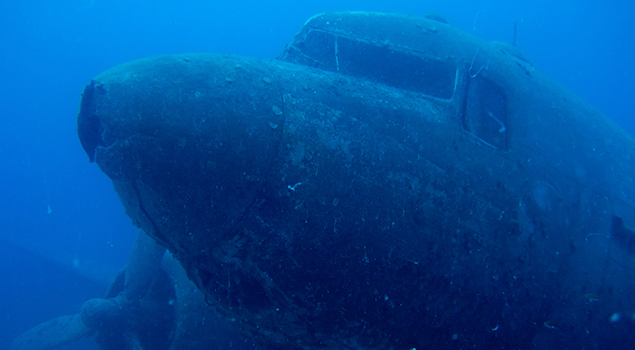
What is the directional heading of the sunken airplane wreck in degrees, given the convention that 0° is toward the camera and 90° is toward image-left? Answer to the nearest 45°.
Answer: approximately 45°
